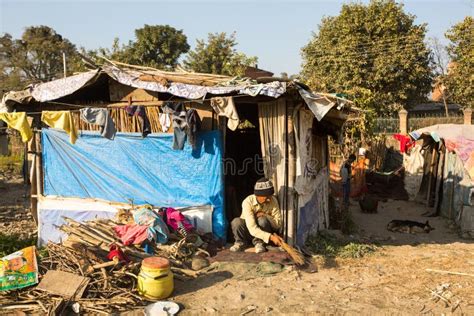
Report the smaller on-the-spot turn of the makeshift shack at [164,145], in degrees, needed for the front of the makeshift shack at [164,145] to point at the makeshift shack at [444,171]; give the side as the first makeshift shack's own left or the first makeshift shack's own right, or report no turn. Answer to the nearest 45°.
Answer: approximately 135° to the first makeshift shack's own left

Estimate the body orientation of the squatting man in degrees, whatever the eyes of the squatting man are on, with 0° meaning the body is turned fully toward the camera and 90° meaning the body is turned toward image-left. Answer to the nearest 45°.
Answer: approximately 0°

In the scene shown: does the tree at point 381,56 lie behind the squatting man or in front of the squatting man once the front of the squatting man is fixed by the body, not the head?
behind

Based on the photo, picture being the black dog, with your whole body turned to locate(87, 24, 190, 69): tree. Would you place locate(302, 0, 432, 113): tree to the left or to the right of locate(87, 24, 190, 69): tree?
right

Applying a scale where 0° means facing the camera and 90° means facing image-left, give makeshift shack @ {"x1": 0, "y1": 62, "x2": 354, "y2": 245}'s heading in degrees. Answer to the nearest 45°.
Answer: approximately 0°

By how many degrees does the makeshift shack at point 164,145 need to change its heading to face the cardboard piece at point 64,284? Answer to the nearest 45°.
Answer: approximately 45° to its right

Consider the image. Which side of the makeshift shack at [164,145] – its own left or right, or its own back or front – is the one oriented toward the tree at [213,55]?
back

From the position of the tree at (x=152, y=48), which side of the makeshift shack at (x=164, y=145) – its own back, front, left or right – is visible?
back

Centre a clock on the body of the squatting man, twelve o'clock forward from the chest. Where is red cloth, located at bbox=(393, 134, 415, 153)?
The red cloth is roughly at 7 o'clock from the squatting man.

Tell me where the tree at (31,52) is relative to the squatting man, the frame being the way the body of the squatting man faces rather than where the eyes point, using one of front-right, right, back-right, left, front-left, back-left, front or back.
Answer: back-right

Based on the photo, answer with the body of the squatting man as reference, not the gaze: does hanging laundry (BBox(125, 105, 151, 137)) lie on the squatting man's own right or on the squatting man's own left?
on the squatting man's own right

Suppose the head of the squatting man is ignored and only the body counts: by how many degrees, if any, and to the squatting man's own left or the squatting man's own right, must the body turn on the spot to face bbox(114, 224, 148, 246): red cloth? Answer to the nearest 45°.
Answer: approximately 90° to the squatting man's own right
